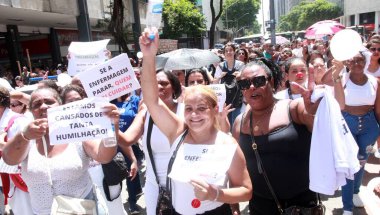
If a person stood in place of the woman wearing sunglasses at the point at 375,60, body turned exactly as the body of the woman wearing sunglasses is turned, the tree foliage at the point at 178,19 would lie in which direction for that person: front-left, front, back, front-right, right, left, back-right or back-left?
back-right

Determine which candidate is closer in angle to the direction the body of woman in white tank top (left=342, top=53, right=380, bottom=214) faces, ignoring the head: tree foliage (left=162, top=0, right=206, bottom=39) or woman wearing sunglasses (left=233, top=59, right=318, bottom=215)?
the woman wearing sunglasses

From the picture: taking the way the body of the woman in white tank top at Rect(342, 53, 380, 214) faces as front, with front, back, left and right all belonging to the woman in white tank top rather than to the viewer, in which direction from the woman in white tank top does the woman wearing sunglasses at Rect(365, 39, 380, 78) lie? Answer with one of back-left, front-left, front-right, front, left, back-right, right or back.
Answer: back

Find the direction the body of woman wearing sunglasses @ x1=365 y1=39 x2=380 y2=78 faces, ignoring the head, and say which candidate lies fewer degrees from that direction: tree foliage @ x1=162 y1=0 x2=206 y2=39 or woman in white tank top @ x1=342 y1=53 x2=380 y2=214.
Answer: the woman in white tank top

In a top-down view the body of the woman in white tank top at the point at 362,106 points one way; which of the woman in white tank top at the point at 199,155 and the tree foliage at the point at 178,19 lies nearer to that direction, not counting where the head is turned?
the woman in white tank top
